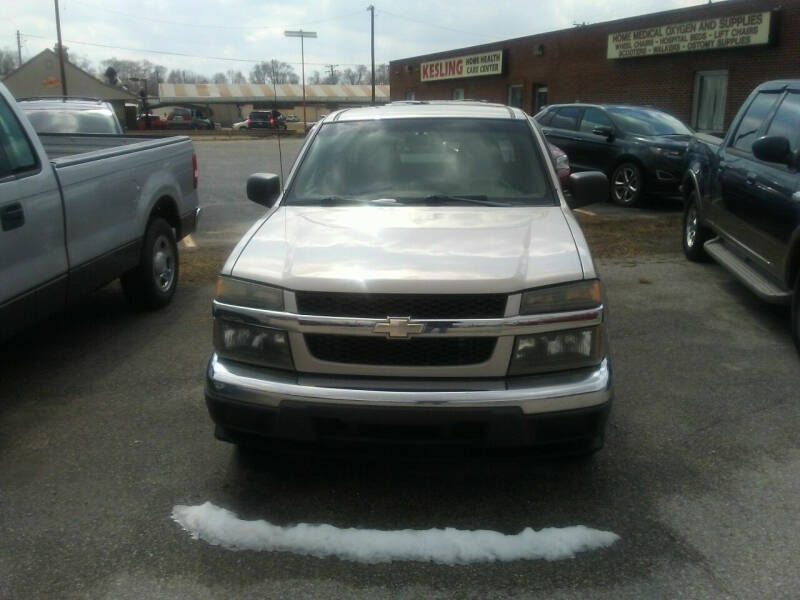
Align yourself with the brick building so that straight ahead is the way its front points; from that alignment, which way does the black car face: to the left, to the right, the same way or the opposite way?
to the left

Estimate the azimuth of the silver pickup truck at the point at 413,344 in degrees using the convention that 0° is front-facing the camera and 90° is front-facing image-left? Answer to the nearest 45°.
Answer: approximately 0°

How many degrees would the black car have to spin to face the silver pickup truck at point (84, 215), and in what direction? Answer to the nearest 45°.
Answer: approximately 45° to its right

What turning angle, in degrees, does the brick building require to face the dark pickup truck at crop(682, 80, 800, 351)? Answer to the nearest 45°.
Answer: approximately 45° to its left

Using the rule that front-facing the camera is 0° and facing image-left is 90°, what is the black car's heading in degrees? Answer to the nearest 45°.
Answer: approximately 315°
